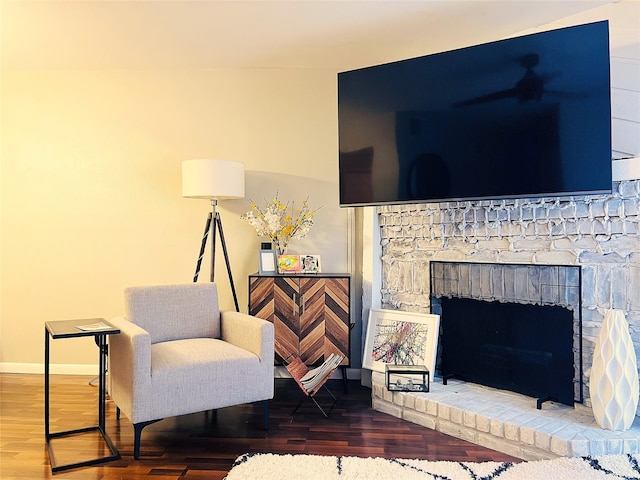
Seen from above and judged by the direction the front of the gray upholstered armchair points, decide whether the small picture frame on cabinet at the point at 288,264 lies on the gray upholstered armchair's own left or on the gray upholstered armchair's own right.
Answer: on the gray upholstered armchair's own left

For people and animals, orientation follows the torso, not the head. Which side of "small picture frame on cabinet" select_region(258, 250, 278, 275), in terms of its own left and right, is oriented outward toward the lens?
front

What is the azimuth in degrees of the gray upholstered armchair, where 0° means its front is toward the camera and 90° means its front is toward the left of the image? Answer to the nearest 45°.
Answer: approximately 315°

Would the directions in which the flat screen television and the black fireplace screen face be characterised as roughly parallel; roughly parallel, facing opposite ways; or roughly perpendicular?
roughly parallel

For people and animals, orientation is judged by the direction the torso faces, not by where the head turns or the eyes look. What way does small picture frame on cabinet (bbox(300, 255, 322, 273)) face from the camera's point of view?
toward the camera

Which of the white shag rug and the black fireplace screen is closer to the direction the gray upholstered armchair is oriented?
the white shag rug

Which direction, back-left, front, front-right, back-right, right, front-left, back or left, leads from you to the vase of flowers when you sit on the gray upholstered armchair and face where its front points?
left

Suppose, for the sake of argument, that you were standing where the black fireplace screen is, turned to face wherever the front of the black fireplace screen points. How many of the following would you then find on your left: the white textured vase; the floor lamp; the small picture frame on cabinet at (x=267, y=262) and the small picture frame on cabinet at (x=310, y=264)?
1
